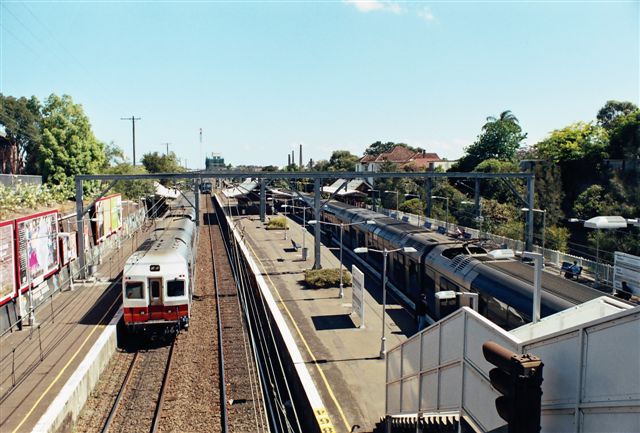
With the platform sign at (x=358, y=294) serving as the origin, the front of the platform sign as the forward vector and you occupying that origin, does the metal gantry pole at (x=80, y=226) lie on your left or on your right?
on your right

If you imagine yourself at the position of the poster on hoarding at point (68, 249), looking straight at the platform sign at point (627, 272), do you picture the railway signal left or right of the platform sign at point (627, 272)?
right

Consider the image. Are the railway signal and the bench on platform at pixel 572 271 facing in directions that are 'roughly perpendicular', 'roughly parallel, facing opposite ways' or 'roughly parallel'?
roughly perpendicular

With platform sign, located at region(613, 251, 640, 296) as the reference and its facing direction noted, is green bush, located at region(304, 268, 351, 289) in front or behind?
in front

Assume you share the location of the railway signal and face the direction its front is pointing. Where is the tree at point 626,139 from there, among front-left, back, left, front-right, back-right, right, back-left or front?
front-right

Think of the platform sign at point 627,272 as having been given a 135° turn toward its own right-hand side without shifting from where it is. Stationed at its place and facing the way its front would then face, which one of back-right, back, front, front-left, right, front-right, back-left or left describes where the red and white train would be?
back-left

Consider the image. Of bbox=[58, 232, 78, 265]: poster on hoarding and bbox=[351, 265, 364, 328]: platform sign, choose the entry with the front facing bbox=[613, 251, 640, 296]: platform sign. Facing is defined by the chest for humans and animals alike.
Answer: the poster on hoarding

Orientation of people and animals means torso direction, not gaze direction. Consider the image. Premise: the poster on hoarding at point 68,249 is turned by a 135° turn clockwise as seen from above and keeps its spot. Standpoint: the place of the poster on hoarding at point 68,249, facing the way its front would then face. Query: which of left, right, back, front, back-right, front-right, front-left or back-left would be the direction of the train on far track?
back-left

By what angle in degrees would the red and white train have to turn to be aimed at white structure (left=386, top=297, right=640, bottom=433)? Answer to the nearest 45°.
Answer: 0° — it already faces it

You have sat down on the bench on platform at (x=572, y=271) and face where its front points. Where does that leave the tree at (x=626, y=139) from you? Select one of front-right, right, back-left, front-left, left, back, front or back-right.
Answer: back-right

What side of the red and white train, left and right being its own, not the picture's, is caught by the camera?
front

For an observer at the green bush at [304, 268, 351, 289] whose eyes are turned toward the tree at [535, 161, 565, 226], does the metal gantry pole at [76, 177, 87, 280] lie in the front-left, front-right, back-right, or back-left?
back-left

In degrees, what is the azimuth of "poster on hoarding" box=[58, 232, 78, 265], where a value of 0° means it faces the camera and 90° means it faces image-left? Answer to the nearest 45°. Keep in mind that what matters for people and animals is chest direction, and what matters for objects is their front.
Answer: approximately 315°
